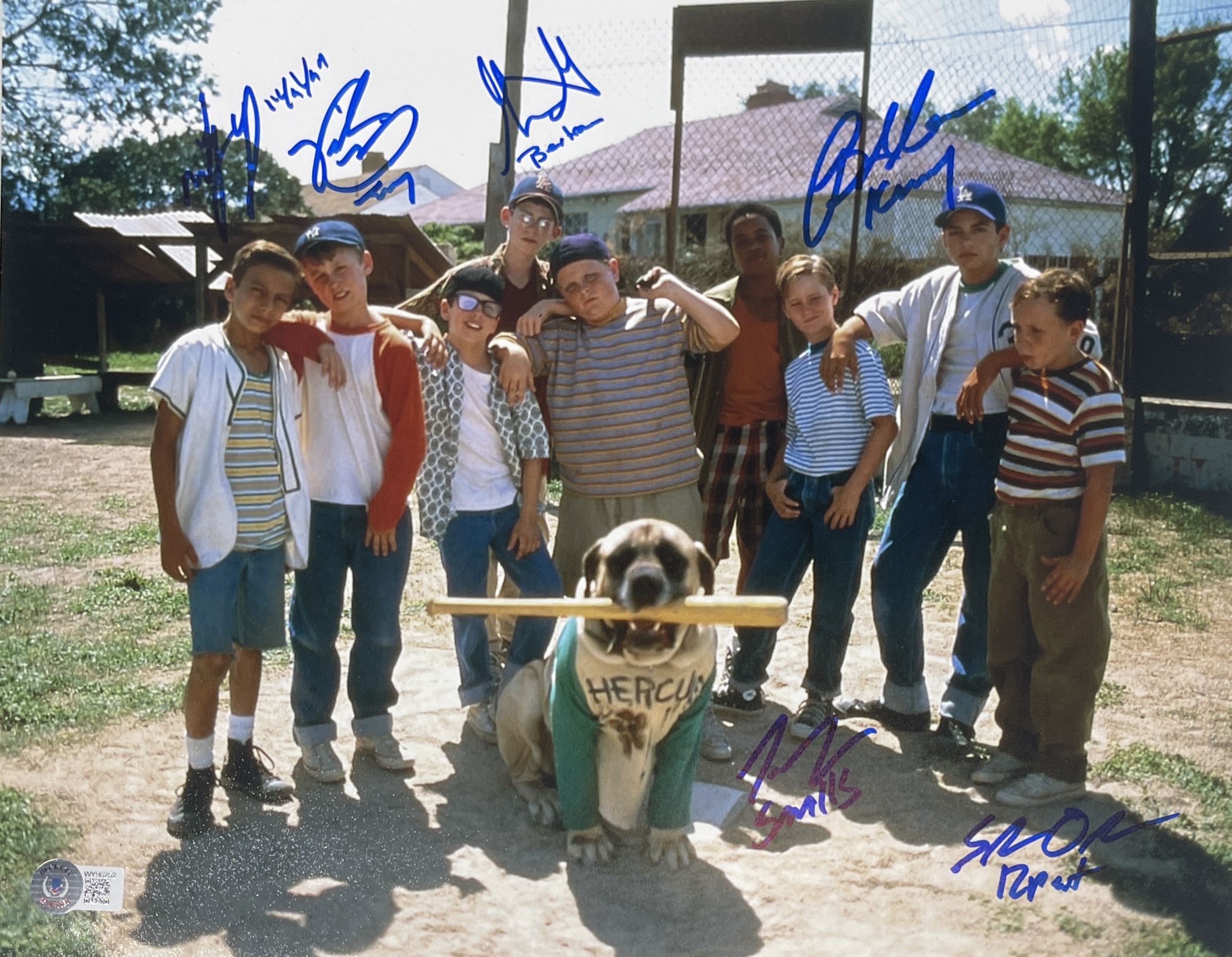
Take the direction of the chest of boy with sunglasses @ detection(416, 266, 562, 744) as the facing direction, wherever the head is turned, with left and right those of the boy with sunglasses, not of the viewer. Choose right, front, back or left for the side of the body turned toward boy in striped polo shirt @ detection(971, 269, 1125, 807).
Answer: left

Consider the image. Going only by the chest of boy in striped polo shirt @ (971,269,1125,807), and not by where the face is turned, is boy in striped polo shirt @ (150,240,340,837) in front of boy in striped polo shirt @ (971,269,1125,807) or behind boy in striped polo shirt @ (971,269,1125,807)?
in front

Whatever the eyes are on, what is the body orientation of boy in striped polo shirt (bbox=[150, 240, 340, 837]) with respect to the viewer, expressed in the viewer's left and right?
facing the viewer and to the right of the viewer

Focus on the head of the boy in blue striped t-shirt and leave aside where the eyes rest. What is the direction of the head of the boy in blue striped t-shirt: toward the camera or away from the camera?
toward the camera

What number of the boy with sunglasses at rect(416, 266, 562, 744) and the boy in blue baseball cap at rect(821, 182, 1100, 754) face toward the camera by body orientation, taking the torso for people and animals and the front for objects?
2

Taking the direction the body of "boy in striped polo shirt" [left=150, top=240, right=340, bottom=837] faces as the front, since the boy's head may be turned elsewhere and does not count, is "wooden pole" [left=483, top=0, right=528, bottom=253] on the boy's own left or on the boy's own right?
on the boy's own left

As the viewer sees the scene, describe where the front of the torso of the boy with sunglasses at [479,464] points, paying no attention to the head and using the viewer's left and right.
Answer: facing the viewer

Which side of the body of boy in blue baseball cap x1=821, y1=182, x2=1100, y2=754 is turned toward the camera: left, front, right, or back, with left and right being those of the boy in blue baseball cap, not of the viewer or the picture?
front

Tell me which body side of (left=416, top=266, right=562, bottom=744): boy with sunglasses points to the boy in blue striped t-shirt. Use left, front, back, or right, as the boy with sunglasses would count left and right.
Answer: left

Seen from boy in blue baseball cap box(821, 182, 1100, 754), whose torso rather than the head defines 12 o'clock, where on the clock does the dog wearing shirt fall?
The dog wearing shirt is roughly at 1 o'clock from the boy in blue baseball cap.

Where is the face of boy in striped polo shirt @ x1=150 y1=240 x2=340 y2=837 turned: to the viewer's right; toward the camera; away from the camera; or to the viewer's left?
toward the camera
